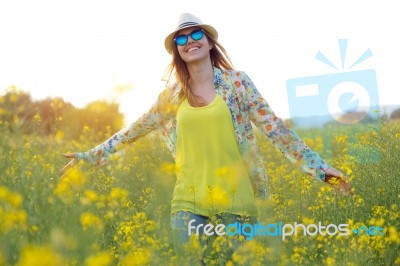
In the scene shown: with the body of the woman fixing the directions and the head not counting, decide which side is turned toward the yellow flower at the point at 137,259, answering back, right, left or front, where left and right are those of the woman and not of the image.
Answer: front

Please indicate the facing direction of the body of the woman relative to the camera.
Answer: toward the camera
